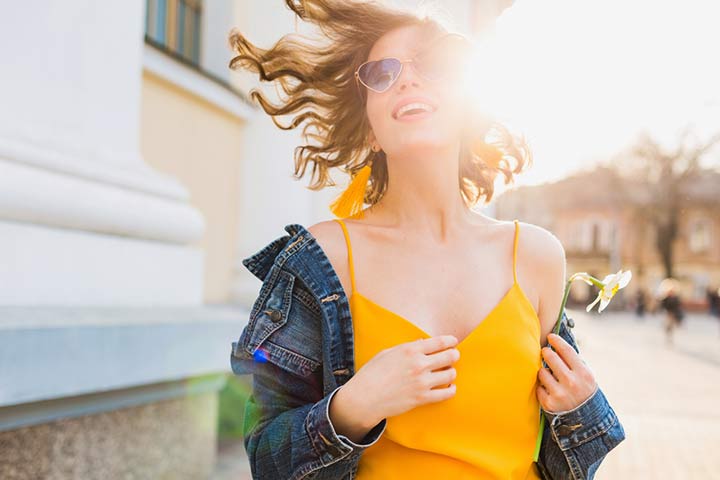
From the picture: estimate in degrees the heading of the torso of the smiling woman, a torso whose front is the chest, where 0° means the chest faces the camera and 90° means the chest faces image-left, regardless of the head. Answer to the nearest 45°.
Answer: approximately 0°

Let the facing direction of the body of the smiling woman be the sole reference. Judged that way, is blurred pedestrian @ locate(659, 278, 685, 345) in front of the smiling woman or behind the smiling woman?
behind

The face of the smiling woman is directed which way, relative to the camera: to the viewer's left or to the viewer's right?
to the viewer's right

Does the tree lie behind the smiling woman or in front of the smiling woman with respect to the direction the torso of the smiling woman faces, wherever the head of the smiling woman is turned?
behind
